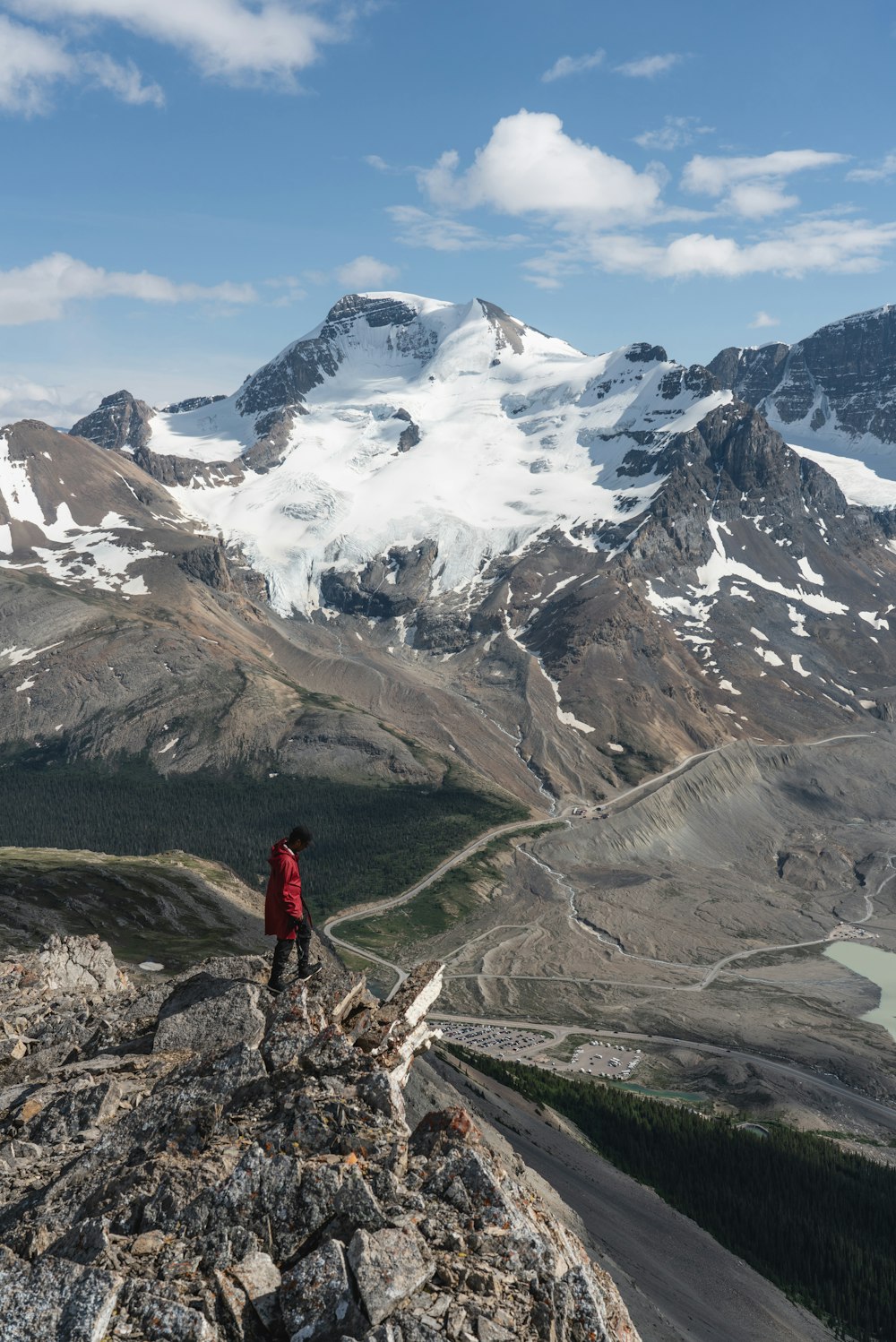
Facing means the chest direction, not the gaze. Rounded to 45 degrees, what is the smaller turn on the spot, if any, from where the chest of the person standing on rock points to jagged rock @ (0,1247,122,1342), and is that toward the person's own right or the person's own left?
approximately 90° to the person's own right

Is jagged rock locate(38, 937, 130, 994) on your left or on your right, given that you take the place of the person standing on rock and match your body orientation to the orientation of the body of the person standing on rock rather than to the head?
on your left

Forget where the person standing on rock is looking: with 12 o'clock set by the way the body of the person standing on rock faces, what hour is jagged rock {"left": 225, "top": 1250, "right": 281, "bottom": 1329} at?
The jagged rock is roughly at 3 o'clock from the person standing on rock.

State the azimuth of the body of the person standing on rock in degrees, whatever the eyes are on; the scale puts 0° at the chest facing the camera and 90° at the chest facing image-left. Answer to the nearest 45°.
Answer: approximately 270°

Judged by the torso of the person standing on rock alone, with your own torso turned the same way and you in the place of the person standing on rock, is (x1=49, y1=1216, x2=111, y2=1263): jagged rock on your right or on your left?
on your right

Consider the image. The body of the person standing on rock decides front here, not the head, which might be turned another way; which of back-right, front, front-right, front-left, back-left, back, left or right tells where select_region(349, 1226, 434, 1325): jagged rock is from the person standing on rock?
right

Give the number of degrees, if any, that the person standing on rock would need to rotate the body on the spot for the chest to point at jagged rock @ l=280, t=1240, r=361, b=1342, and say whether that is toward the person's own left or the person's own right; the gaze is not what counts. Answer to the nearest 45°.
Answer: approximately 90° to the person's own right
